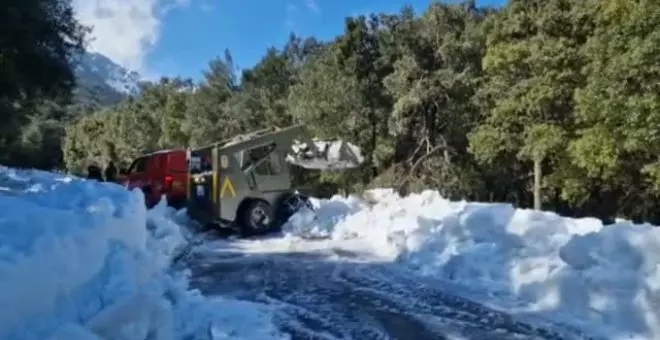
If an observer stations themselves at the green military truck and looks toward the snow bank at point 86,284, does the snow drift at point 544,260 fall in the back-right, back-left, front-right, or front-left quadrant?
front-left

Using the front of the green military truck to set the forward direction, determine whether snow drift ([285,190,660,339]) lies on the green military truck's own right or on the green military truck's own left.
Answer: on the green military truck's own right

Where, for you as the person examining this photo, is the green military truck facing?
facing away from the viewer and to the right of the viewer

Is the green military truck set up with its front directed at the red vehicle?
no

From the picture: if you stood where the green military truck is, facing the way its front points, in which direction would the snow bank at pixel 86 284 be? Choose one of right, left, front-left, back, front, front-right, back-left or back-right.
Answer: back-right
